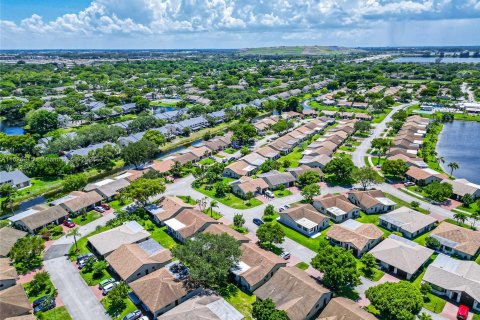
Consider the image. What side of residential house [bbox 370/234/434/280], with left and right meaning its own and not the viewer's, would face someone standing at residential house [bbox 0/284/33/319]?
front

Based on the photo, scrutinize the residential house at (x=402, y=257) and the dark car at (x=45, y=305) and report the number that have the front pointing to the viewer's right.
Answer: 0

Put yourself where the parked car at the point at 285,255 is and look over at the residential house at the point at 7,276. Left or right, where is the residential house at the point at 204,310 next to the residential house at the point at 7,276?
left

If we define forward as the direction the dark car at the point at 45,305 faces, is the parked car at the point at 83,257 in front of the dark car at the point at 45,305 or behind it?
behind

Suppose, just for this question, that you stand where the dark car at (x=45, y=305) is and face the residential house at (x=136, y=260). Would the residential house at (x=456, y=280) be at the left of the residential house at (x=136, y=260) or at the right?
right

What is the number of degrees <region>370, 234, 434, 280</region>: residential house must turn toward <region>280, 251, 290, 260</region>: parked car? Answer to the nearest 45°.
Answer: approximately 45° to its right

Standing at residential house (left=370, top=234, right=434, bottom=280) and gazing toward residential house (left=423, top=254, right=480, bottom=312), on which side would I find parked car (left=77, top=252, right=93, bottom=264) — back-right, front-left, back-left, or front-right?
back-right

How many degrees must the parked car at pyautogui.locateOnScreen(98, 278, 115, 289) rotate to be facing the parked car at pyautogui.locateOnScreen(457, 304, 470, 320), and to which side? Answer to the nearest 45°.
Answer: approximately 90° to its right

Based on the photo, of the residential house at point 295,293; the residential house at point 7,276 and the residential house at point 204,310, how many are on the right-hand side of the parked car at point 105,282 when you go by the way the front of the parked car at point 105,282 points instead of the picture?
2

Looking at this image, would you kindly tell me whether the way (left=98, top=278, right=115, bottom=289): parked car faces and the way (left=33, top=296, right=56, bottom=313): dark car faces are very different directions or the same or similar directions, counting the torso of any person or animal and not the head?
very different directions

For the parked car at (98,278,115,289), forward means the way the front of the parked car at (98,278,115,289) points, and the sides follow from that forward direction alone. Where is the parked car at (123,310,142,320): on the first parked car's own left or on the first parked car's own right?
on the first parked car's own right

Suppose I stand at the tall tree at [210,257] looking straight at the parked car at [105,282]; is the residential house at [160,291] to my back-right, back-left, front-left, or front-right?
front-left

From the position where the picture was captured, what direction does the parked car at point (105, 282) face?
facing away from the viewer and to the right of the viewer

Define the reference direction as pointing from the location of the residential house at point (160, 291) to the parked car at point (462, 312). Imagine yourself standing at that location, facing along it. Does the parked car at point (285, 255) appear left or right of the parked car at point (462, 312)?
left

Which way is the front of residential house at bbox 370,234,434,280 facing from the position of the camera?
facing the viewer and to the left of the viewer
